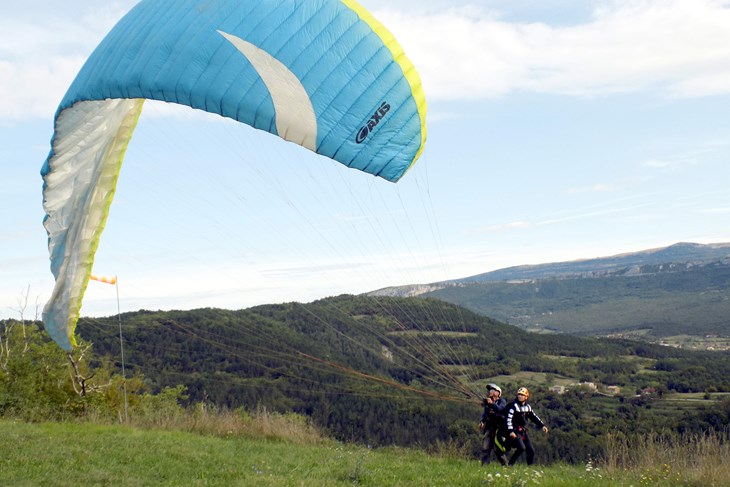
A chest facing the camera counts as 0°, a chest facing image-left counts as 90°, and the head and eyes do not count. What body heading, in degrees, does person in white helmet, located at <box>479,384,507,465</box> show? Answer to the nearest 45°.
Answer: approximately 45°

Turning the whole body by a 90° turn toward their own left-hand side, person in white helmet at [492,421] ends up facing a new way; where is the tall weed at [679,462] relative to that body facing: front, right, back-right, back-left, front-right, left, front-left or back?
front-left
